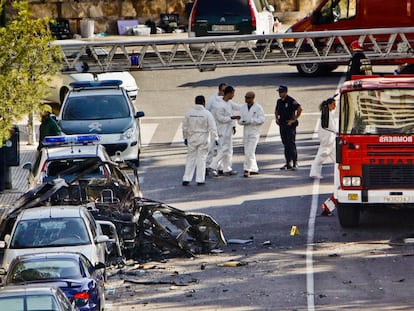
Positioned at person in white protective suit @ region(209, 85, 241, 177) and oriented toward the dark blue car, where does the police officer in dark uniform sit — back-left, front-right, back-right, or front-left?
back-left

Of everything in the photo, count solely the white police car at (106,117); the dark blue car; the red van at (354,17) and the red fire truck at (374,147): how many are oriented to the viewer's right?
0

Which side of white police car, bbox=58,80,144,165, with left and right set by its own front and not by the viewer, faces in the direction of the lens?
front

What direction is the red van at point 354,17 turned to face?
to the viewer's left

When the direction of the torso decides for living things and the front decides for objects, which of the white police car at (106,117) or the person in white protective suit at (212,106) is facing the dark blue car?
the white police car

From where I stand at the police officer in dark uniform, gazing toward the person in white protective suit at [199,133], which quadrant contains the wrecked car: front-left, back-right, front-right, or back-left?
front-left

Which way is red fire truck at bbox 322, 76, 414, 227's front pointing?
toward the camera

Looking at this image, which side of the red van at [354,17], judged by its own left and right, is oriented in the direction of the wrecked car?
left

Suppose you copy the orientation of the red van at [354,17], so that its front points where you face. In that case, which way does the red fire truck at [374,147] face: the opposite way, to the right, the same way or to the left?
to the left

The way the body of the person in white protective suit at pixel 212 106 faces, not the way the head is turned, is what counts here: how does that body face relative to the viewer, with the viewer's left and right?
facing to the right of the viewer
